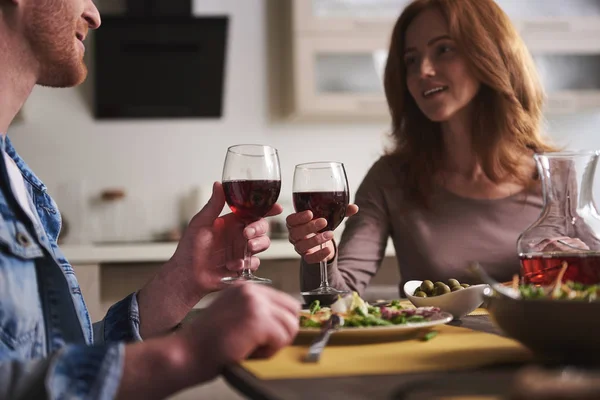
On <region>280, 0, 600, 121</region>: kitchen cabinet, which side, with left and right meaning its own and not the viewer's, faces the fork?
front

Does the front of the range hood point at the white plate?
yes

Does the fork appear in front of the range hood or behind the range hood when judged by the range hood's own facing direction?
in front

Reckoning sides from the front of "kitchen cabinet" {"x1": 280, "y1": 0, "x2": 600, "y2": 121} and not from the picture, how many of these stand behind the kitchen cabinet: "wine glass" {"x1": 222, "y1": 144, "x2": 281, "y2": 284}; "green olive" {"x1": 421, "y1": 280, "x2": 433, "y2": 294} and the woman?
0

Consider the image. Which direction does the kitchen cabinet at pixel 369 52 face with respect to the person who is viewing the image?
facing the viewer

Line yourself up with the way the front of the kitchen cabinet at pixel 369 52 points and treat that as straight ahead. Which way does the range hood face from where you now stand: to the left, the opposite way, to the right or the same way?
the same way

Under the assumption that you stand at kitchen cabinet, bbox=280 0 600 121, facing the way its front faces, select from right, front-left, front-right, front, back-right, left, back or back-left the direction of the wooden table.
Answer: front

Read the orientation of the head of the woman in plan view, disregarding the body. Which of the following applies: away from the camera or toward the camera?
toward the camera

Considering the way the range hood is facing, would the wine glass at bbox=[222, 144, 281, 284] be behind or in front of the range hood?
in front

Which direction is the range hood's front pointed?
toward the camera

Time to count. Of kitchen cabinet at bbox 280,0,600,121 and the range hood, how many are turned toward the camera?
2

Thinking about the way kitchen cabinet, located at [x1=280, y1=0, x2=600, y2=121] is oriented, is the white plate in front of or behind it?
in front
